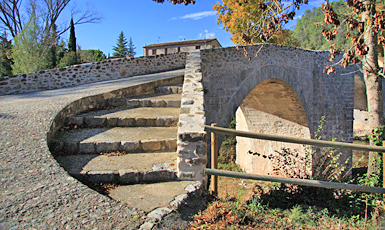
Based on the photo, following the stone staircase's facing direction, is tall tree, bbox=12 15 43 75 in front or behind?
behind

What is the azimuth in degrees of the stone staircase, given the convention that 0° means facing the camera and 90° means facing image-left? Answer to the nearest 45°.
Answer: approximately 0°

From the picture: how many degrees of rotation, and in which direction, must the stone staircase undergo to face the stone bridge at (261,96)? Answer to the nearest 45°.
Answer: approximately 135° to its left
